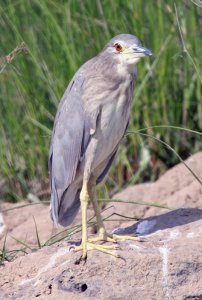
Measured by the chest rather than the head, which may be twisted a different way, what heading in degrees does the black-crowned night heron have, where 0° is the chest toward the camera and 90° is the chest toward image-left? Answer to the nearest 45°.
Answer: approximately 315°
